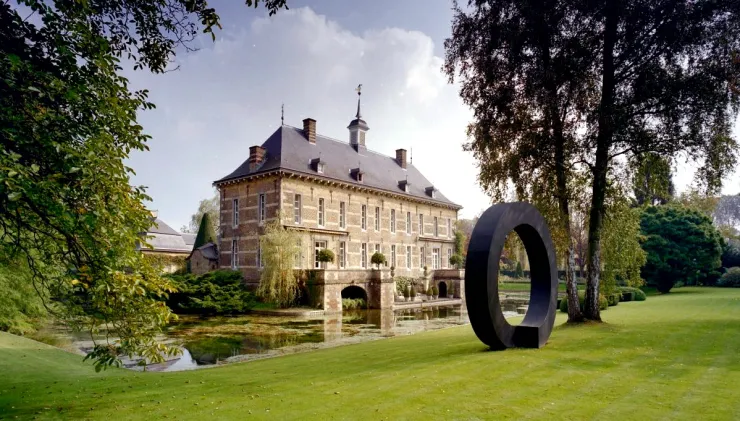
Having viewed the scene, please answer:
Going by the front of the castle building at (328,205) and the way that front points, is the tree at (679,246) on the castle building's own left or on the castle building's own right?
on the castle building's own left

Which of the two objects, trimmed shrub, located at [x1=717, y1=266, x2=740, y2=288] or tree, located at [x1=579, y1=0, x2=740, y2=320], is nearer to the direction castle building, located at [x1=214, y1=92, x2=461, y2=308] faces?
the tree

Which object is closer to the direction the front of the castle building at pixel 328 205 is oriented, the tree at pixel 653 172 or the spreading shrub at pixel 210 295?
the tree

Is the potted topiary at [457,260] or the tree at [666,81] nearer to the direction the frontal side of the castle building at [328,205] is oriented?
the tree

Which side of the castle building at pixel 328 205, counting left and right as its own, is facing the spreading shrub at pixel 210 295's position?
right

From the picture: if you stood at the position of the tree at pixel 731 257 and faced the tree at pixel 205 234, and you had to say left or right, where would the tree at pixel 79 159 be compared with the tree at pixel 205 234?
left

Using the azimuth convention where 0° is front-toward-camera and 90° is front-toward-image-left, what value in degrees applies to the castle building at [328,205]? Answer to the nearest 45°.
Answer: approximately 315°

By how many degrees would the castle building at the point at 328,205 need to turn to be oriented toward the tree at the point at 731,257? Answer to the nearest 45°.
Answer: approximately 45° to its left
